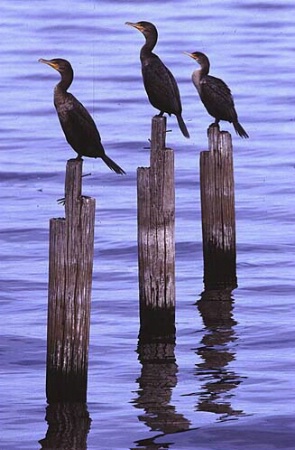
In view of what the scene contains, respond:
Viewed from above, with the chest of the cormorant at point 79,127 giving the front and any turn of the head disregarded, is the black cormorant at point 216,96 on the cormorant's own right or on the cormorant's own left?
on the cormorant's own right

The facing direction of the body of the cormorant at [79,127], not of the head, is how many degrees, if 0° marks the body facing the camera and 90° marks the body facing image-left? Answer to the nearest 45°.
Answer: approximately 90°

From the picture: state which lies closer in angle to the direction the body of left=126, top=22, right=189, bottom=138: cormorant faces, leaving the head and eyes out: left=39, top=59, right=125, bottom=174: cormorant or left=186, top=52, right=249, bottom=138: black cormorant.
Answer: the cormorant

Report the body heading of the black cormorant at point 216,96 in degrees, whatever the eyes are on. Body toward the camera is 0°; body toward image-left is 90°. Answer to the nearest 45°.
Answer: approximately 90°

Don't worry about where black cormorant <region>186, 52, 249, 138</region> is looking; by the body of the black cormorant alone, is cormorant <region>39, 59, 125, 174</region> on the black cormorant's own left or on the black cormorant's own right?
on the black cormorant's own left

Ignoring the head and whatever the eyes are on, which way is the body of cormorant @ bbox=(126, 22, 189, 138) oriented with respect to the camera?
to the viewer's left

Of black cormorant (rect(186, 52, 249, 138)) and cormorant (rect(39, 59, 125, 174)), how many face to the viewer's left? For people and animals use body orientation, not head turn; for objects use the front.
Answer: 2

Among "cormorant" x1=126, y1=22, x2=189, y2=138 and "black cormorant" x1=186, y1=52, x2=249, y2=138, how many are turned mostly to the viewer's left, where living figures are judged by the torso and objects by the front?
2

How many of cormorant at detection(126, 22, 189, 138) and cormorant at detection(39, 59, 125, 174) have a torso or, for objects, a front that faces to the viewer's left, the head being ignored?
2
